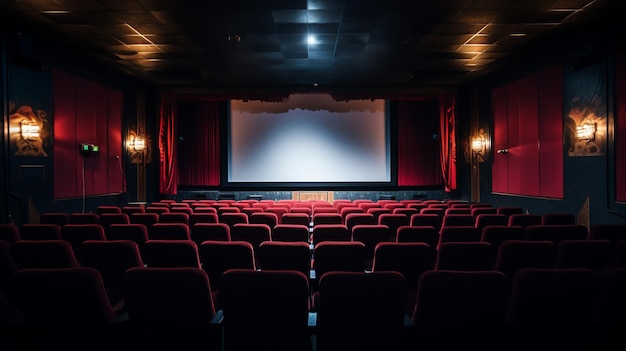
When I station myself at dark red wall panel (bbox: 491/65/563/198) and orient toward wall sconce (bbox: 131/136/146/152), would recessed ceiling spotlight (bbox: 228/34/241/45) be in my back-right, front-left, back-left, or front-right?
front-left

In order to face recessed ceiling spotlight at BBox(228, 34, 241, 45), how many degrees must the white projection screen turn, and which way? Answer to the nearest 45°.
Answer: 0° — it already faces it

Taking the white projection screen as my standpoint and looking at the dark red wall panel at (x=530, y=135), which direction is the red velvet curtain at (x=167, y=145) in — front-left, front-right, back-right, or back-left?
back-right

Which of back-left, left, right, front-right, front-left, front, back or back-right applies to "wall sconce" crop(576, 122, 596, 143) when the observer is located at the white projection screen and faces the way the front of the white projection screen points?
front-left

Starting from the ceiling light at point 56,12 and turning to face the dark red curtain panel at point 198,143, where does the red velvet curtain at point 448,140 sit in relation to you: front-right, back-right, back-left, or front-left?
front-right

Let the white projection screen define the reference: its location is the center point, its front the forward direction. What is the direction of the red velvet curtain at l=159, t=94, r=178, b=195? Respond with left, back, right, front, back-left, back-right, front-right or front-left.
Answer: right

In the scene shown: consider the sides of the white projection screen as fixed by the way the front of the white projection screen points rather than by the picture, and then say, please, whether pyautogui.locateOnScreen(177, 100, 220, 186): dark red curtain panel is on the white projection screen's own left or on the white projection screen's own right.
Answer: on the white projection screen's own right

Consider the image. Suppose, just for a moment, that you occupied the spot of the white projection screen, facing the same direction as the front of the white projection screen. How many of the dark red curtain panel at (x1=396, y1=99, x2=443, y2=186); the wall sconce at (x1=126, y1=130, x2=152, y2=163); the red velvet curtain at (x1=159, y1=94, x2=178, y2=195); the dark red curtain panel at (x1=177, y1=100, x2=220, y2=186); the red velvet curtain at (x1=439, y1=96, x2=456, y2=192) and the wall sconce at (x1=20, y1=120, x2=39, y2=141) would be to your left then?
2

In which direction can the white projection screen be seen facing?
toward the camera

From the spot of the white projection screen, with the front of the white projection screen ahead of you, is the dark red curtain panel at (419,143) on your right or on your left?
on your left

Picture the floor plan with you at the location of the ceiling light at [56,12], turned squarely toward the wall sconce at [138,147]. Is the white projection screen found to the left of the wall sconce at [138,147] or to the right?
right

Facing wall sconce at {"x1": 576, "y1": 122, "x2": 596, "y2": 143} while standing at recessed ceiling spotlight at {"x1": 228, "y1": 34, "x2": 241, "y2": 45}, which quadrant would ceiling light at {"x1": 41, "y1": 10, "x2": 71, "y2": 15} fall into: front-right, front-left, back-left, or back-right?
back-right

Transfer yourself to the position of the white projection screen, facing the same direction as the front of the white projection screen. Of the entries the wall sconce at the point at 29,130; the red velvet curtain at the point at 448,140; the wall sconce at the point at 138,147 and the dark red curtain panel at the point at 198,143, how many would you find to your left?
1

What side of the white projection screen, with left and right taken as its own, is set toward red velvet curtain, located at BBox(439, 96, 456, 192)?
left

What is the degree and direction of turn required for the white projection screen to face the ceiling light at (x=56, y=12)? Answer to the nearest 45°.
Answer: approximately 45° to its right
